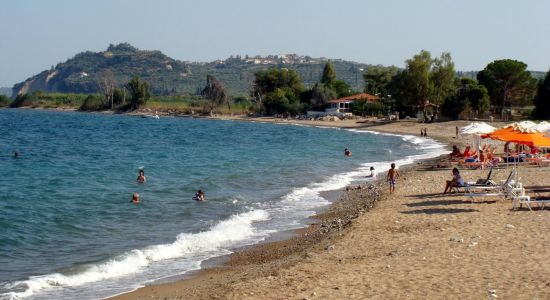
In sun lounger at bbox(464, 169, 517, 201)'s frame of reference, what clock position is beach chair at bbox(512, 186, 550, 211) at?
The beach chair is roughly at 8 o'clock from the sun lounger.

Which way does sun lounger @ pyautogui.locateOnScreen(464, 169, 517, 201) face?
to the viewer's left

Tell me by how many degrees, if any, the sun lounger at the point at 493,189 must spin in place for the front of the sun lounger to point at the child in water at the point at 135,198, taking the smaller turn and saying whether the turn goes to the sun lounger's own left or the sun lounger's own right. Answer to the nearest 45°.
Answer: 0° — it already faces them

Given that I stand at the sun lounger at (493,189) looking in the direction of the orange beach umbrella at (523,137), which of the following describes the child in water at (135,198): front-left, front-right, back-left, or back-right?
back-left
